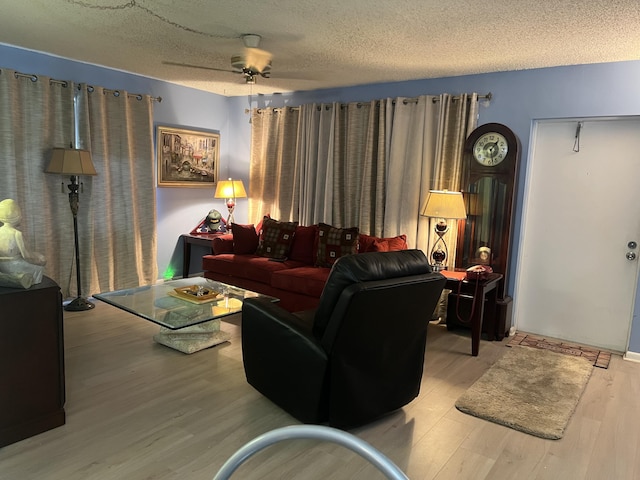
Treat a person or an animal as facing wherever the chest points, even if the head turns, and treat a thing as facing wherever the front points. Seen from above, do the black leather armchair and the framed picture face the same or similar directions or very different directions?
very different directions

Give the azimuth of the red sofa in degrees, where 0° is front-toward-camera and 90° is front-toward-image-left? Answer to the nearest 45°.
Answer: approximately 45°

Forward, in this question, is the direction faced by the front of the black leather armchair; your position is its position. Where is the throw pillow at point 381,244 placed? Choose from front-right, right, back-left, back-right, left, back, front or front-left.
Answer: front-right

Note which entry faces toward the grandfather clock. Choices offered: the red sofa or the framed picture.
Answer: the framed picture

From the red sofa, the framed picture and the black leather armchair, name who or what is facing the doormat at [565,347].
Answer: the framed picture

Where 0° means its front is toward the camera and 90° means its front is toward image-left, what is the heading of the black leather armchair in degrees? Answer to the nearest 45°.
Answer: approximately 135°

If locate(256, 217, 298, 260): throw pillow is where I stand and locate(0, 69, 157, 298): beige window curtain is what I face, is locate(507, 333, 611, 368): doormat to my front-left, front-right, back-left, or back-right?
back-left

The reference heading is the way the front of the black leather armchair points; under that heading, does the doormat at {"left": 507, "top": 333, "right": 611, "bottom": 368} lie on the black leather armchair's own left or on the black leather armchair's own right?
on the black leather armchair's own right

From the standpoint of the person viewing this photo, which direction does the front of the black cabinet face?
facing away from the viewer and to the right of the viewer
